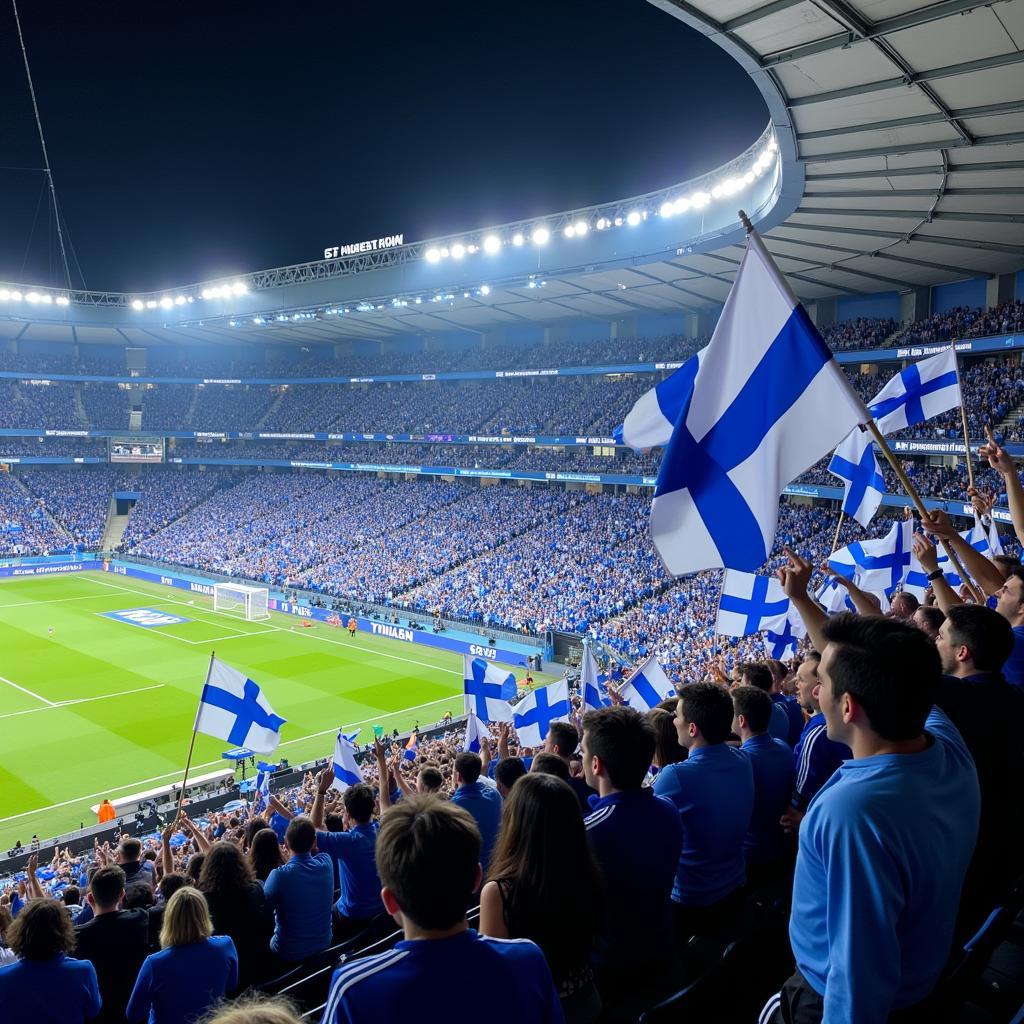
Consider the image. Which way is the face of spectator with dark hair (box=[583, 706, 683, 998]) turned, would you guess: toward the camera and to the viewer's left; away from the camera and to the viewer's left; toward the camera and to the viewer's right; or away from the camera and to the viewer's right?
away from the camera and to the viewer's left

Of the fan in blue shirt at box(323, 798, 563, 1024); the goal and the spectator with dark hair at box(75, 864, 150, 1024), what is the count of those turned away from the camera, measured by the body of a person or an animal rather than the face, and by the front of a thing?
2

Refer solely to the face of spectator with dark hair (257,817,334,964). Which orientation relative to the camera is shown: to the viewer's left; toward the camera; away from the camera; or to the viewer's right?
away from the camera

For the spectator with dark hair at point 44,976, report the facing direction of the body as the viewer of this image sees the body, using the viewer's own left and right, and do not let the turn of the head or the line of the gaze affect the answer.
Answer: facing away from the viewer

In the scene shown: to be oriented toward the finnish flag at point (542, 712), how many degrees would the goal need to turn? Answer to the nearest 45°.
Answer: approximately 45° to its left

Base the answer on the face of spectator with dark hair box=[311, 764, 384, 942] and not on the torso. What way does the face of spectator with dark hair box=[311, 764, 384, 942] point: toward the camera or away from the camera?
away from the camera

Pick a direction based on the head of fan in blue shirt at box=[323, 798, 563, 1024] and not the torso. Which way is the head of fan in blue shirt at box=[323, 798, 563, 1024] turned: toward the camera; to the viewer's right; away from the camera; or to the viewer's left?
away from the camera

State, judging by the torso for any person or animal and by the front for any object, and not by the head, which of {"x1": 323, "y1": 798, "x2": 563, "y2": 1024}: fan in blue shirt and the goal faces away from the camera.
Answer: the fan in blue shirt

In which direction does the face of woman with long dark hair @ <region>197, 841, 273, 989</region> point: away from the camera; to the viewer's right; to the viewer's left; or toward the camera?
away from the camera

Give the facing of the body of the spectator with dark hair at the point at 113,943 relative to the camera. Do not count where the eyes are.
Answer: away from the camera

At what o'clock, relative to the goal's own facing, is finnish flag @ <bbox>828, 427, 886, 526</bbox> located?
The finnish flag is roughly at 10 o'clock from the goal.

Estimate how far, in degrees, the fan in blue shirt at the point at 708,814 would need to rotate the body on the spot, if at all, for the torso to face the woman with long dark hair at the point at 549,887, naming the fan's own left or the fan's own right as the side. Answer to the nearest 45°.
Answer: approximately 135° to the fan's own left
